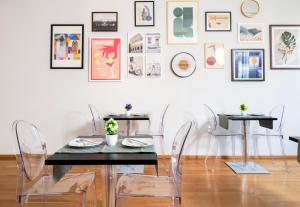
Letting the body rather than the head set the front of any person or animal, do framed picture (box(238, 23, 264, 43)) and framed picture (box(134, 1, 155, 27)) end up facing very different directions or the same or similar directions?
same or similar directions

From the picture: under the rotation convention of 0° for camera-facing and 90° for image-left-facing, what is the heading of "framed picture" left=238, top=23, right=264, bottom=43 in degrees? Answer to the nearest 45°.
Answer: approximately 0°

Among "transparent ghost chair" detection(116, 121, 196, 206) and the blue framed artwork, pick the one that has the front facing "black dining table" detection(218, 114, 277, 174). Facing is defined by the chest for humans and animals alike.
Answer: the blue framed artwork

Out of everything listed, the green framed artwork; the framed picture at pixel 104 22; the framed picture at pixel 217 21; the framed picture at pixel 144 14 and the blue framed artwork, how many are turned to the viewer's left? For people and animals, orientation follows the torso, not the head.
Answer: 0

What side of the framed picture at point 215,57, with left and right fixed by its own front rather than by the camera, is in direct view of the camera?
front

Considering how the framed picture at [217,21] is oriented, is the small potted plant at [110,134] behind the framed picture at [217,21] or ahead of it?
ahead

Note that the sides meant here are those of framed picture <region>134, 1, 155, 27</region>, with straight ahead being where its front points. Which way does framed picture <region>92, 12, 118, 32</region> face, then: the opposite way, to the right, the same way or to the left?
the same way

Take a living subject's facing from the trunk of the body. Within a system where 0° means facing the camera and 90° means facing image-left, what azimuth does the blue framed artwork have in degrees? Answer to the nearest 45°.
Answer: approximately 0°

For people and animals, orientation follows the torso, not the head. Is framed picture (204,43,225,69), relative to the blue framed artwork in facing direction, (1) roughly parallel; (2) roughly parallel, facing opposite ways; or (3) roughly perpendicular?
roughly parallel

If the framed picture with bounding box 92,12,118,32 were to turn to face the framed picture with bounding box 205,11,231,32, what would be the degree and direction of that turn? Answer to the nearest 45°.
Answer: approximately 90° to its left

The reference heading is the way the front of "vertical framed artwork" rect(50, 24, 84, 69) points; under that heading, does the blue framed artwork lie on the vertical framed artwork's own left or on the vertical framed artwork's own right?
on the vertical framed artwork's own left

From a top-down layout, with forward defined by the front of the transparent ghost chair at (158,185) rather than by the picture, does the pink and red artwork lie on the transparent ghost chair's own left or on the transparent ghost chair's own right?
on the transparent ghost chair's own right

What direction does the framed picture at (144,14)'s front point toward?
toward the camera

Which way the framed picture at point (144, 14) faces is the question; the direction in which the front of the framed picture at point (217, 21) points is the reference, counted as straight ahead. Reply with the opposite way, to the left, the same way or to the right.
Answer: the same way

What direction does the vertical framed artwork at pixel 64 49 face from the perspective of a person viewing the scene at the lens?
facing the viewer

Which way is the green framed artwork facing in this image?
toward the camera
